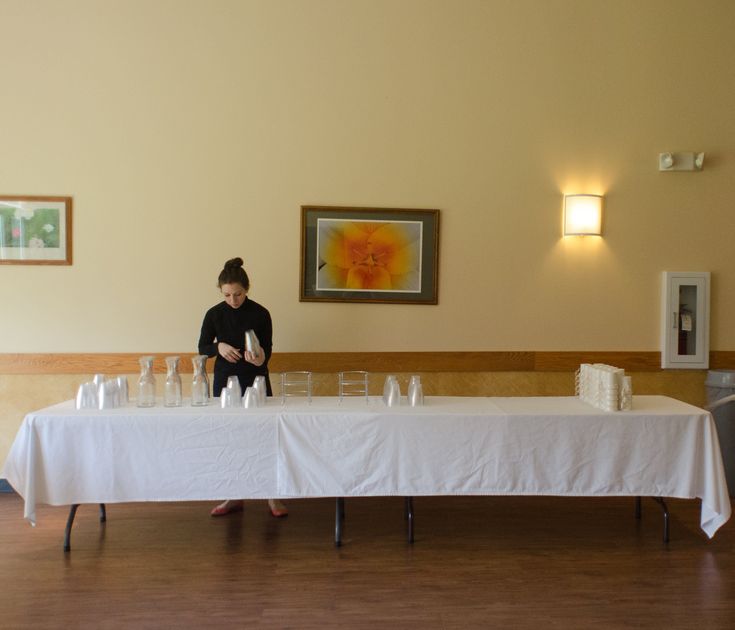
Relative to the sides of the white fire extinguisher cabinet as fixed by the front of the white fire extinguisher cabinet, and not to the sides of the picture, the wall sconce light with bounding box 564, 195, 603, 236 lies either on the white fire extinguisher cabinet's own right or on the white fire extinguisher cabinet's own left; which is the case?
on the white fire extinguisher cabinet's own right

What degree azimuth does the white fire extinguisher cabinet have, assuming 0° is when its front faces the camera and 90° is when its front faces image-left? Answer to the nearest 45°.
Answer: approximately 0°

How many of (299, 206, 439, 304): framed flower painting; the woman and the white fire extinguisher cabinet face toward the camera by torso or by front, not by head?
3

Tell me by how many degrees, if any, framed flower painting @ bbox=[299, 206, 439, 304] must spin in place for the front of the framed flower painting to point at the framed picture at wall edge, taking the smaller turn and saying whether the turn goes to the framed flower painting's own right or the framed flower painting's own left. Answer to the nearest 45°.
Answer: approximately 90° to the framed flower painting's own right

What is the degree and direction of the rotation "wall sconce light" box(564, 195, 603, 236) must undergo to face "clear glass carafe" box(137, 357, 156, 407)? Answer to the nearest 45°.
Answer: approximately 45° to its right

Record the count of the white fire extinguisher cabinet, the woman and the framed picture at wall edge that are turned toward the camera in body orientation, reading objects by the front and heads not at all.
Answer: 3

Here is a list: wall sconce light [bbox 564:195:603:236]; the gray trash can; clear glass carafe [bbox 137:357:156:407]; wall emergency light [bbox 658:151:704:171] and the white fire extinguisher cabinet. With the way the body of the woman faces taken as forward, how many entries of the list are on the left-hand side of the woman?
4

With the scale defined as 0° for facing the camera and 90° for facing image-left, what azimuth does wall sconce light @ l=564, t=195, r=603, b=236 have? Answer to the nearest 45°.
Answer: approximately 0°
